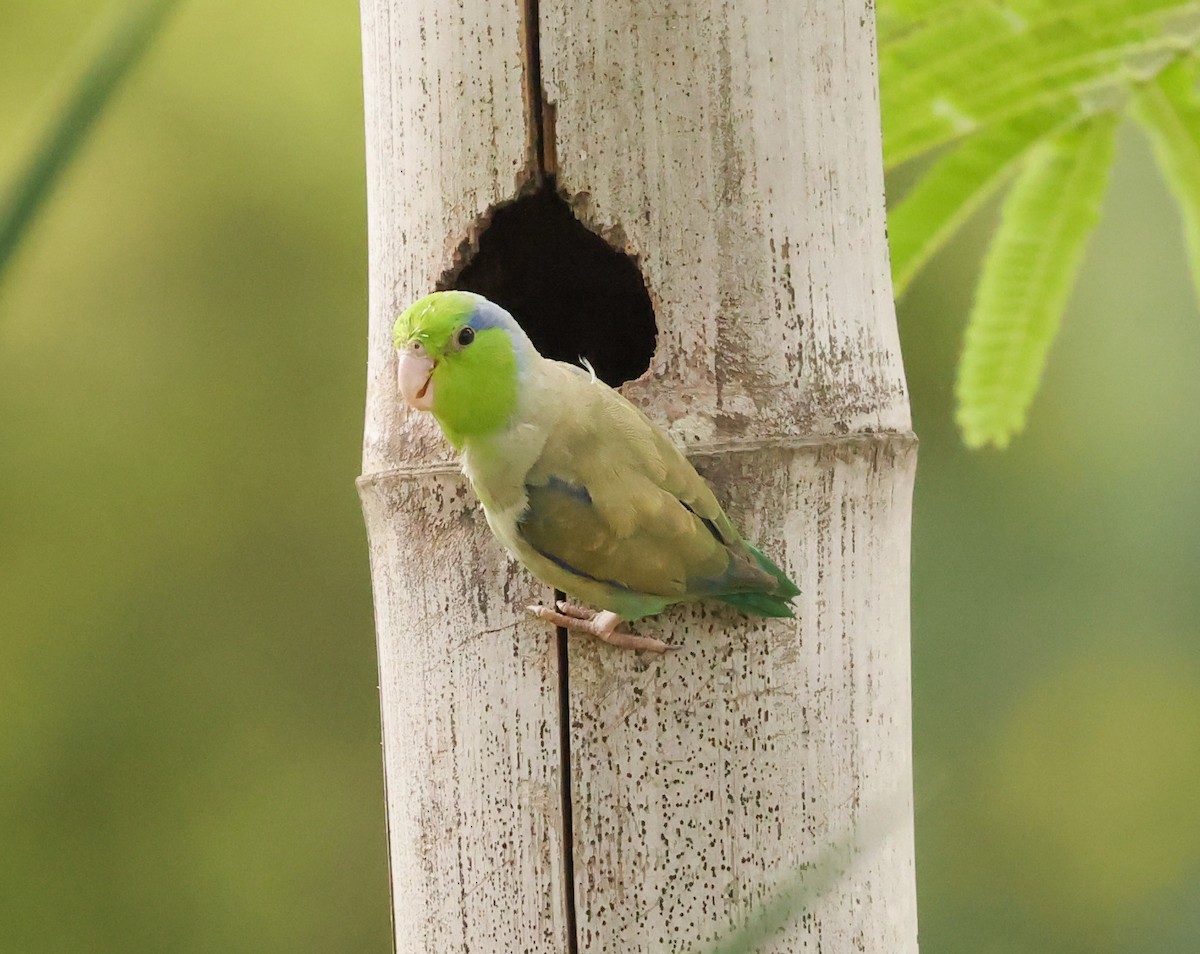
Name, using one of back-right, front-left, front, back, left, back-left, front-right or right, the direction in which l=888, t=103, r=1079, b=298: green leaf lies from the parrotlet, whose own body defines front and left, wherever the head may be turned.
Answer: back-right

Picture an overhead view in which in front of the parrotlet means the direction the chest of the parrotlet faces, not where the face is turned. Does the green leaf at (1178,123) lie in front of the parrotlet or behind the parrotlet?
behind

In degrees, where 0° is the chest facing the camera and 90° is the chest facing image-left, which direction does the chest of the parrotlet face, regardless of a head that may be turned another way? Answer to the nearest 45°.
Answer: approximately 90°

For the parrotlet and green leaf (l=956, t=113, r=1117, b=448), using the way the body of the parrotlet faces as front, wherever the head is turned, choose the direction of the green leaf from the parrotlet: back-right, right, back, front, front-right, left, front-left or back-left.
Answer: back-right
